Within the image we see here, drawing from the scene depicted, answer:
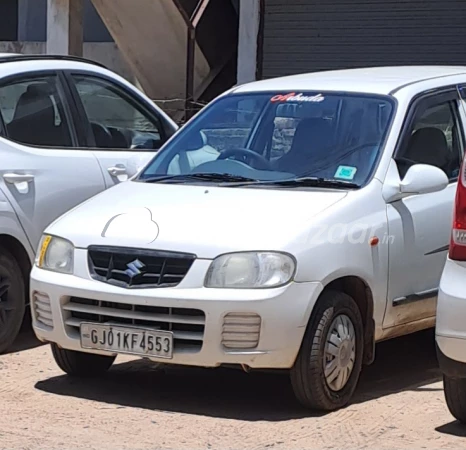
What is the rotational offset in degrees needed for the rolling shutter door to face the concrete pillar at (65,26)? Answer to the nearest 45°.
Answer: approximately 90° to its right

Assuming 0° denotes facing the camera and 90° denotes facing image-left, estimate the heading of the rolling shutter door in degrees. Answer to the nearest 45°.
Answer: approximately 0°

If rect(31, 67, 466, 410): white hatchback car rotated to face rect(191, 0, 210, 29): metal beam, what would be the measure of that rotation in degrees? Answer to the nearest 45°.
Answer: approximately 135° to its right

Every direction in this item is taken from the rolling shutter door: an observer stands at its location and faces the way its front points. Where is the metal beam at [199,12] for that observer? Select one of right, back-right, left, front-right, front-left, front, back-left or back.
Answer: right

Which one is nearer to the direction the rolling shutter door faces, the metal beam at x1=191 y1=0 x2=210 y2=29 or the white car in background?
the white car in background

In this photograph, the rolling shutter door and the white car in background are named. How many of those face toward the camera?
1

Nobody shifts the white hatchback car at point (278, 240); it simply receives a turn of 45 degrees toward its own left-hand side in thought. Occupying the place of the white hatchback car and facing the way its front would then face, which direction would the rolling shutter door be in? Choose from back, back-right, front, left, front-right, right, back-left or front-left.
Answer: back

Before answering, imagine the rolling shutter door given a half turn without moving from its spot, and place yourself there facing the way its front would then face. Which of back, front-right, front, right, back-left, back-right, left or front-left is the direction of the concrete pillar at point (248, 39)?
left

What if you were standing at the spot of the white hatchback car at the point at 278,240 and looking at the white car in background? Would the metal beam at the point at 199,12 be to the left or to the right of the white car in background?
right

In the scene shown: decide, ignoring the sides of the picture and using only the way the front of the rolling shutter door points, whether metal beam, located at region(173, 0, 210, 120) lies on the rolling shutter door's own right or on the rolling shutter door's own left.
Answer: on the rolling shutter door's own right
